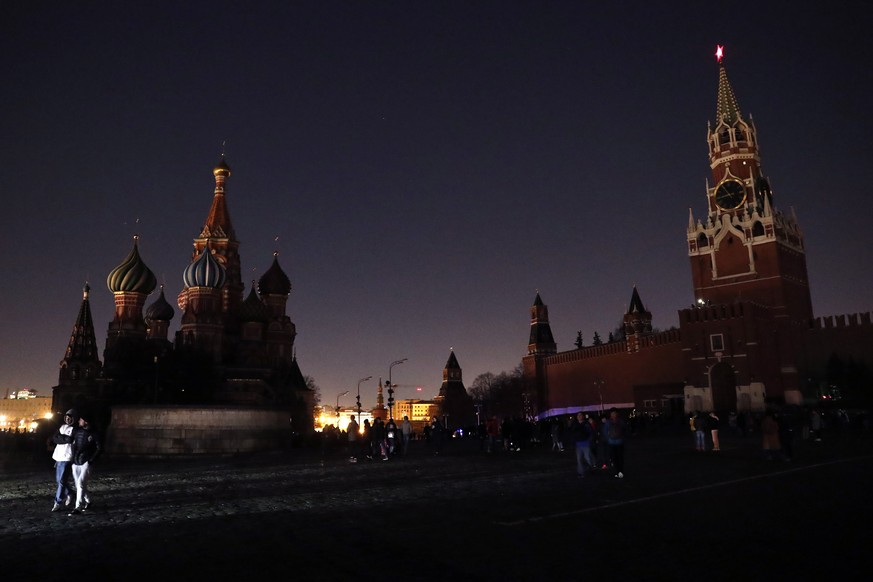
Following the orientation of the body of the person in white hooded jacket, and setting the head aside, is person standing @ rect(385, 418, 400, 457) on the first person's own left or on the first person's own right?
on the first person's own left

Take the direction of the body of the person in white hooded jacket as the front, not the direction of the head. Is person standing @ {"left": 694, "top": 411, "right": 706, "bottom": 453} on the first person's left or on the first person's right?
on the first person's left

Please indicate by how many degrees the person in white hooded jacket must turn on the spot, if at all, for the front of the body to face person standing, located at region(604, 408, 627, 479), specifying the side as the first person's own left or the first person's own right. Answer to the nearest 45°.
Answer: approximately 45° to the first person's own left

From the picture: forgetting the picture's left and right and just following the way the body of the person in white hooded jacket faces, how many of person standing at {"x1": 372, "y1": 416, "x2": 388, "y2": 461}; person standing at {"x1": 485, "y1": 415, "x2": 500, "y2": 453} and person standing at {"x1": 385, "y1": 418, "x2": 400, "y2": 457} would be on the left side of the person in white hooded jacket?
3

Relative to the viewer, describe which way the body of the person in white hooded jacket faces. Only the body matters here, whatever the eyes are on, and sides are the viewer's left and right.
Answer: facing the viewer and to the right of the viewer

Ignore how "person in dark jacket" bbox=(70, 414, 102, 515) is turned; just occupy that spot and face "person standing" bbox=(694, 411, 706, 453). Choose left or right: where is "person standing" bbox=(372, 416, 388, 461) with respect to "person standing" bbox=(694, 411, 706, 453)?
left

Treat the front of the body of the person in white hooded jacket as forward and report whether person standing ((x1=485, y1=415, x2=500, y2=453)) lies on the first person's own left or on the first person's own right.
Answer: on the first person's own left
